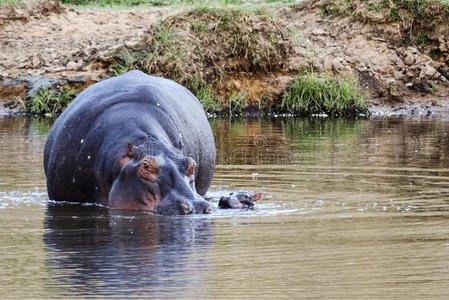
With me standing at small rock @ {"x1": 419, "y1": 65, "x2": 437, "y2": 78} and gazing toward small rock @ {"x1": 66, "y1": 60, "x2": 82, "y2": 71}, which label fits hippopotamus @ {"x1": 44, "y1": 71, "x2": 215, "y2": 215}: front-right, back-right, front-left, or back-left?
front-left

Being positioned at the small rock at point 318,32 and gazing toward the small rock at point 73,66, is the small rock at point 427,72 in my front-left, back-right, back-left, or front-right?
back-left

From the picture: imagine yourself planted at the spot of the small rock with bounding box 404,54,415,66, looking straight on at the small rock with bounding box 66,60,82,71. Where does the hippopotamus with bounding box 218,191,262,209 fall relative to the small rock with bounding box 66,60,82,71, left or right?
left

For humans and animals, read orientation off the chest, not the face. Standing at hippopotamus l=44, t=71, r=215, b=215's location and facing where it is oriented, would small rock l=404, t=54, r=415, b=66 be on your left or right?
on your left

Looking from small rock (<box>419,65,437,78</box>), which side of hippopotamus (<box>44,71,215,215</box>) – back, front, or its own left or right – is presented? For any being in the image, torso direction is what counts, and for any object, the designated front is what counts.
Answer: left

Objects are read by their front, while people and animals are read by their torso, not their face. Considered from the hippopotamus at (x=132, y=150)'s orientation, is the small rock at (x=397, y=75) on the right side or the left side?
on its left

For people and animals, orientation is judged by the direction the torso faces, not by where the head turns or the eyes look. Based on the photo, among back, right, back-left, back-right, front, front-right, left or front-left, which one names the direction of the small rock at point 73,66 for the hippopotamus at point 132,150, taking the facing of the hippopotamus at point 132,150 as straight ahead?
back-left

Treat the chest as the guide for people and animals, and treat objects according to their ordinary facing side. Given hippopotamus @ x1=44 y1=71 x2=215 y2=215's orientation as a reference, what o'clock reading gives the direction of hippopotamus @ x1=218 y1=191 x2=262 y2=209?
hippopotamus @ x1=218 y1=191 x2=262 y2=209 is roughly at 11 o'clock from hippopotamus @ x1=44 y1=71 x2=215 y2=215.

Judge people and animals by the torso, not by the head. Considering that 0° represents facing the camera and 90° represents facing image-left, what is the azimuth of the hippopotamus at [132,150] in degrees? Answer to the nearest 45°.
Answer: approximately 315°

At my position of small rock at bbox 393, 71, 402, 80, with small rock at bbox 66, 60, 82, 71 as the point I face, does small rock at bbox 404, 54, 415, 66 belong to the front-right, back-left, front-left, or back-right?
back-right
